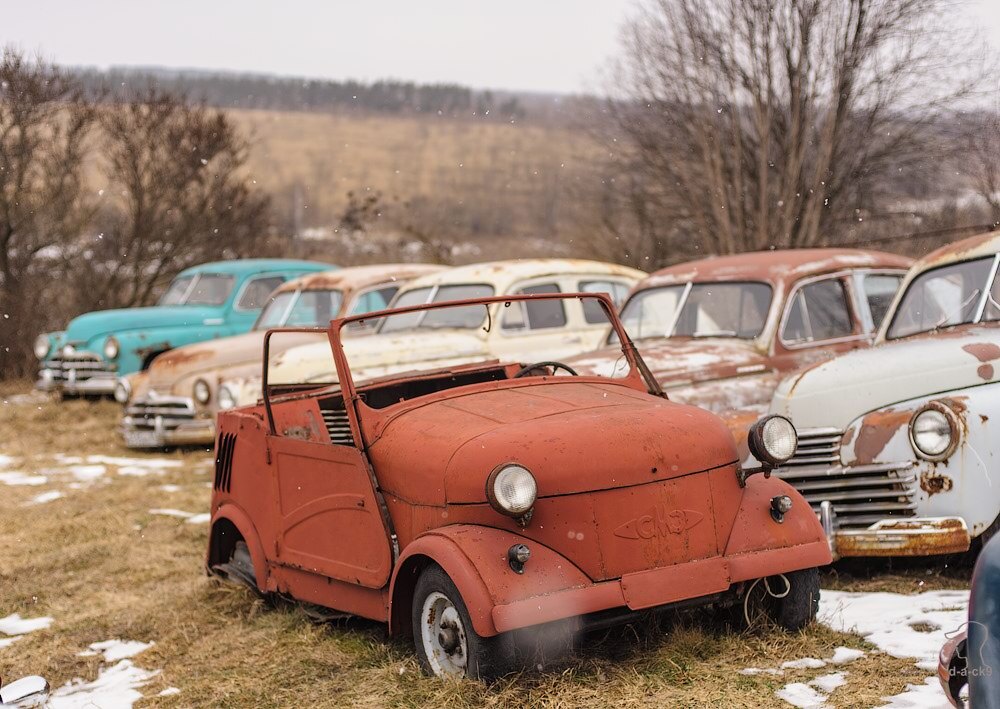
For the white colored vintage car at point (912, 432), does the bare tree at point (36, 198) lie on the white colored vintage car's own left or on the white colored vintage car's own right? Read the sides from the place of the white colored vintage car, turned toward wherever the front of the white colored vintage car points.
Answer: on the white colored vintage car's own right

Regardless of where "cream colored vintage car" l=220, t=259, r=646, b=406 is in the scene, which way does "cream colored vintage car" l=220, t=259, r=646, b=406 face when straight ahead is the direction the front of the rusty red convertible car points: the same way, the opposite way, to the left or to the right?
to the right

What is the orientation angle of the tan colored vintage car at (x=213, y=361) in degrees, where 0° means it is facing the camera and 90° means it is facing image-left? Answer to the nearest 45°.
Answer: approximately 45°

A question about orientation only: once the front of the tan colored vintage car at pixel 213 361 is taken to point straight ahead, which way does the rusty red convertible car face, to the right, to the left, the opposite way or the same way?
to the left

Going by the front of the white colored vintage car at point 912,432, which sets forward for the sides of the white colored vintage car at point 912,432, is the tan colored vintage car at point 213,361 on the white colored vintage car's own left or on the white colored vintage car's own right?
on the white colored vintage car's own right

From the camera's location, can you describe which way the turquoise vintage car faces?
facing the viewer and to the left of the viewer

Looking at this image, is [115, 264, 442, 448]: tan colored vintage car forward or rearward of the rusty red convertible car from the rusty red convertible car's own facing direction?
rearward

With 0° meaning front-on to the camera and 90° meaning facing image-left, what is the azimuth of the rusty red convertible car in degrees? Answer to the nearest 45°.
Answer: approximately 315°

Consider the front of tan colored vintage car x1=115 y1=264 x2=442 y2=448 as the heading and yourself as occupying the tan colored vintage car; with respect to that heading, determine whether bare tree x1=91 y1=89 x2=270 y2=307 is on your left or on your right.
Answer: on your right

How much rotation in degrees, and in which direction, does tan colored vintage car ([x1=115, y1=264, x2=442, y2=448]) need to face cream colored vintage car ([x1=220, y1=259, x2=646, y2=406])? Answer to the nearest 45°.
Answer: approximately 90° to its left

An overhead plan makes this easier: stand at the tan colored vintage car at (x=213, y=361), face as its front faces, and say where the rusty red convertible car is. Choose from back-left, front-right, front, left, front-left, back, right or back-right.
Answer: front-left

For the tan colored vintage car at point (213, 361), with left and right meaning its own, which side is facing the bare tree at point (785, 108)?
back
